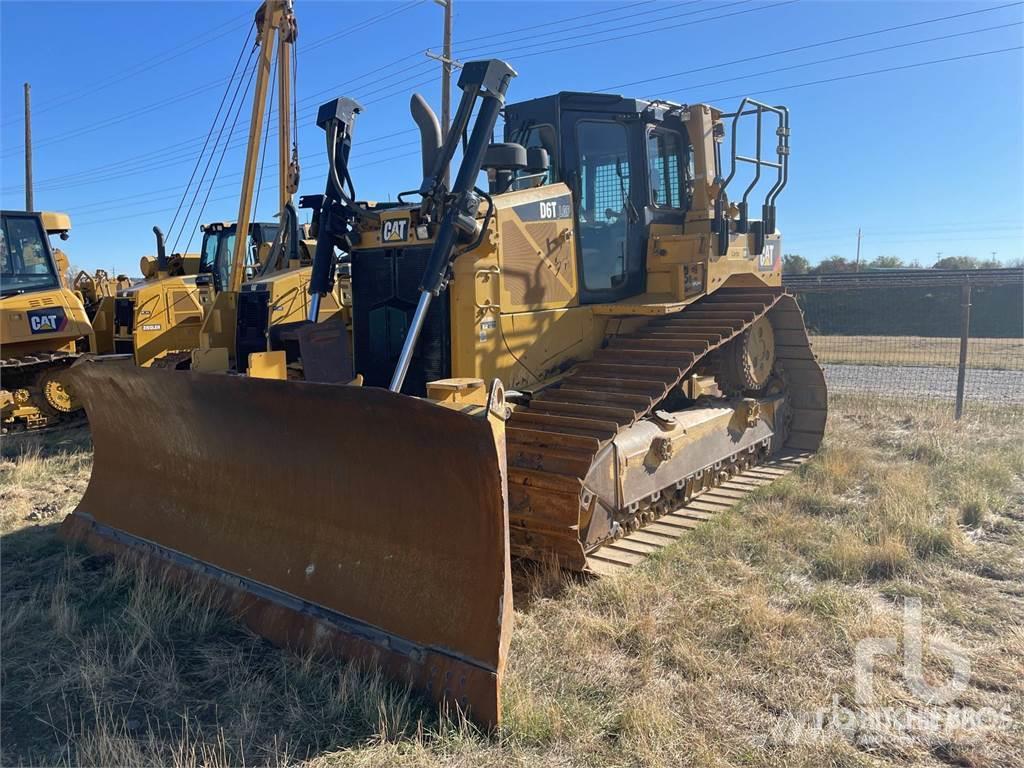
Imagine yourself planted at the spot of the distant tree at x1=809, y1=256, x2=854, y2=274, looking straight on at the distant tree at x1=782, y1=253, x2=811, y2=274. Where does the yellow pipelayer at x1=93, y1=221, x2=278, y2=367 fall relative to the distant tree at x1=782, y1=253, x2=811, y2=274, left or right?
left

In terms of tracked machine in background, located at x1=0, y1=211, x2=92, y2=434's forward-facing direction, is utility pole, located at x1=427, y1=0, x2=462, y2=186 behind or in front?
behind

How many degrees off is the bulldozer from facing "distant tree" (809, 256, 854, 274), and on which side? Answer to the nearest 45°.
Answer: approximately 180°

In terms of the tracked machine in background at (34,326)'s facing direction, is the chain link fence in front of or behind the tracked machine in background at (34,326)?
behind

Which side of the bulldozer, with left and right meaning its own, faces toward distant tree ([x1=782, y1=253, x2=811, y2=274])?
back

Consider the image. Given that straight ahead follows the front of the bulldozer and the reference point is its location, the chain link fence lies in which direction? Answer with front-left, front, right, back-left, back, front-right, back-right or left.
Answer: back

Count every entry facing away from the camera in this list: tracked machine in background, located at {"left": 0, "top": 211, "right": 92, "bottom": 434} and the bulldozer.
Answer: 0
